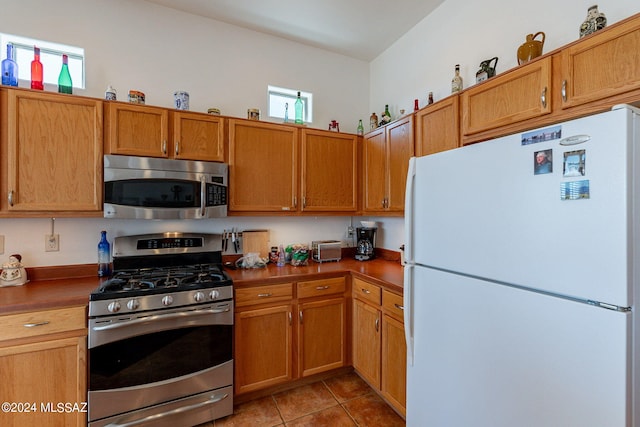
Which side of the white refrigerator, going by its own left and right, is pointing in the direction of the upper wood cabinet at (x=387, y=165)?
right

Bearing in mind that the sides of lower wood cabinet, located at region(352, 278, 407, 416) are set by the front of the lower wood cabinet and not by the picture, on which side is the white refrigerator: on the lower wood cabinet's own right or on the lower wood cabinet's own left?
on the lower wood cabinet's own left

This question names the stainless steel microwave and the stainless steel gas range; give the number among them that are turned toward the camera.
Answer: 2

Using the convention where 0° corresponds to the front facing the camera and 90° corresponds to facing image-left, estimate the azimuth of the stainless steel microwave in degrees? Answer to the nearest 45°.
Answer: approximately 0°

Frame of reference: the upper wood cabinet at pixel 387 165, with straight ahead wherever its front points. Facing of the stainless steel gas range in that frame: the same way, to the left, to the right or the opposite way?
to the left
